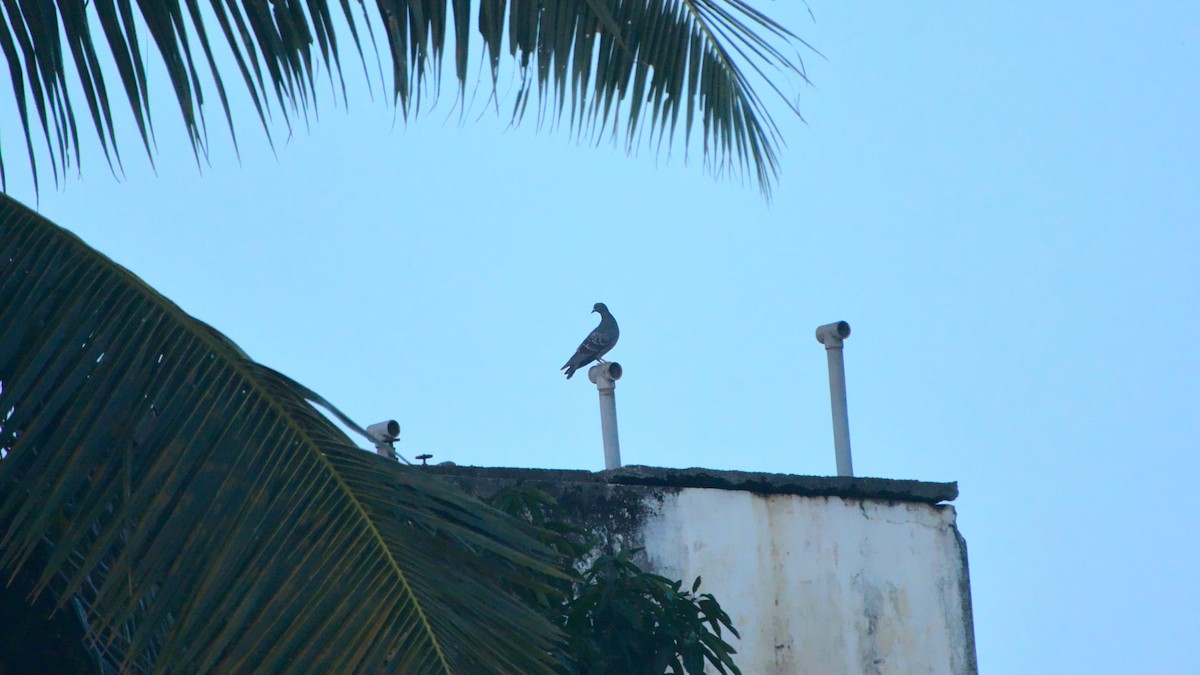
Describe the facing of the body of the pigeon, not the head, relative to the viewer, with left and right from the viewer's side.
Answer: facing to the right of the viewer

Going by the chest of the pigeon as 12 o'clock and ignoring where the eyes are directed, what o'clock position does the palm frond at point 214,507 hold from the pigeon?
The palm frond is roughly at 3 o'clock from the pigeon.

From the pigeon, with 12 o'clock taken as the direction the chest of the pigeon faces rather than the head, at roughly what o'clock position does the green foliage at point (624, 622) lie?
The green foliage is roughly at 3 o'clock from the pigeon.
